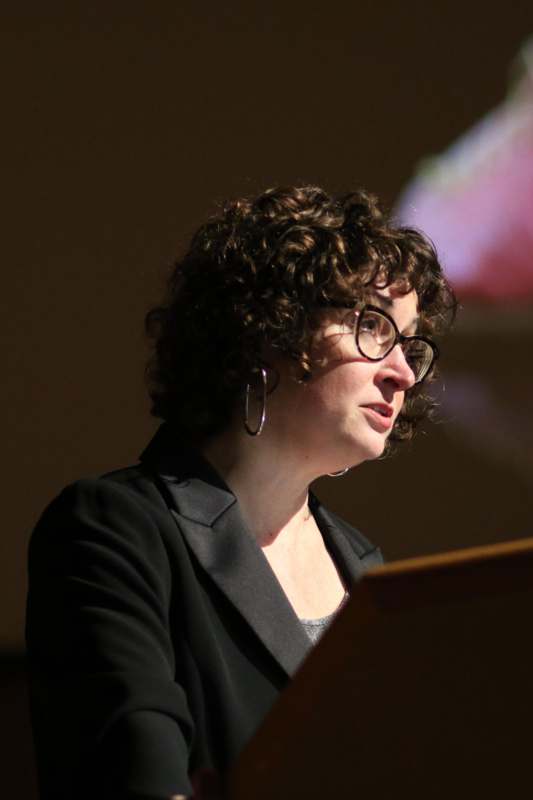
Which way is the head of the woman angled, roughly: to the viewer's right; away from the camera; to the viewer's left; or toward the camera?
to the viewer's right

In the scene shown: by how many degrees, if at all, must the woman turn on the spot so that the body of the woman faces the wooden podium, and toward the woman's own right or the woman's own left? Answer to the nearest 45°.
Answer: approximately 45° to the woman's own right
